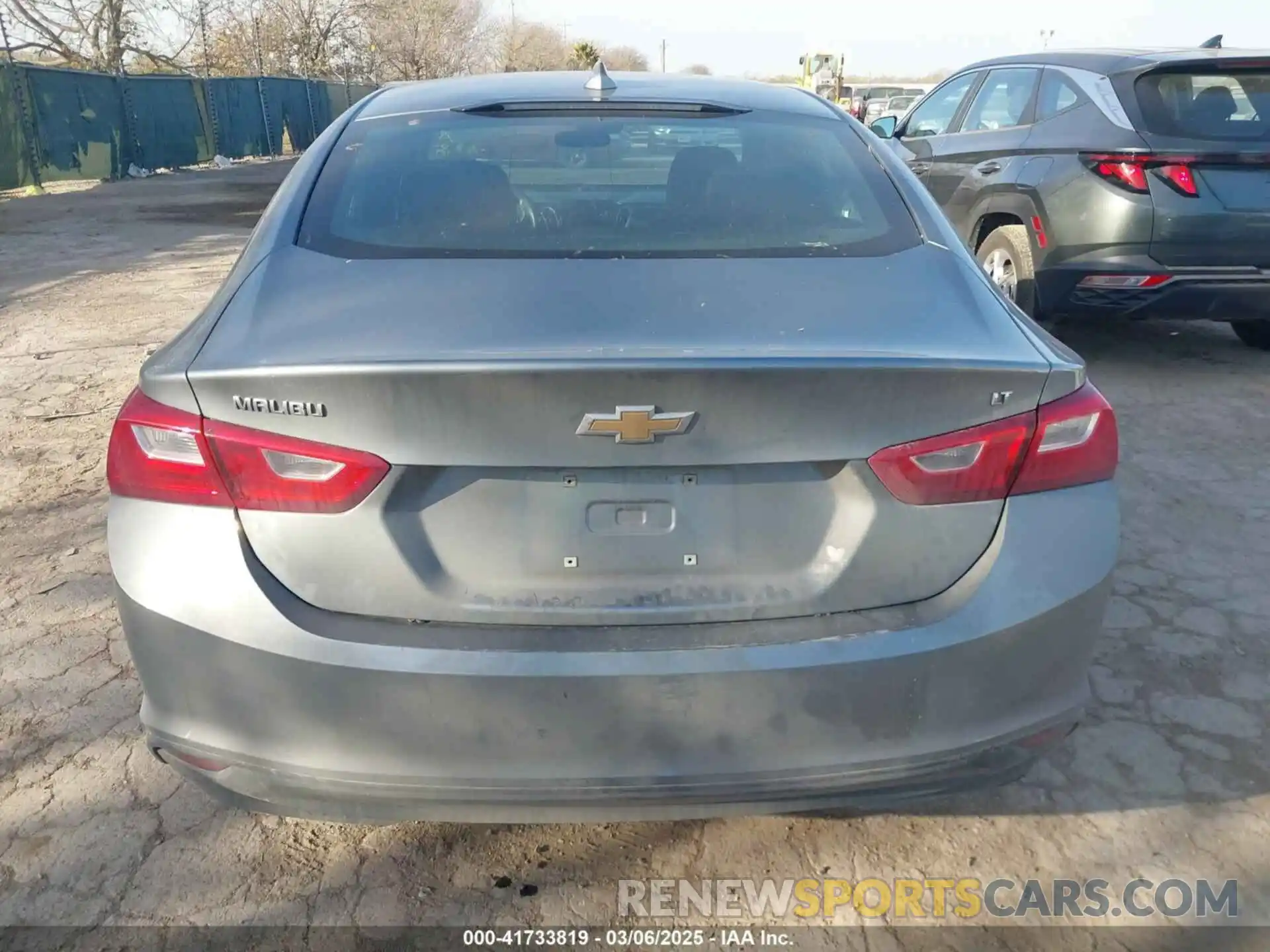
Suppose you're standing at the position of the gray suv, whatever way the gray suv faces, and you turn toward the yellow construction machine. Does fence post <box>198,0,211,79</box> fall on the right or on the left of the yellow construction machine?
left

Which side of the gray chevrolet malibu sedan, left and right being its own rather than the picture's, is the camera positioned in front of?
back

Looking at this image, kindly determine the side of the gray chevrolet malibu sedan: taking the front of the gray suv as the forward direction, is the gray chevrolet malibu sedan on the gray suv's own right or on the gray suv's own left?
on the gray suv's own left

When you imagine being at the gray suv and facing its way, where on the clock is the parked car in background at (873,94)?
The parked car in background is roughly at 1 o'clock from the gray suv.

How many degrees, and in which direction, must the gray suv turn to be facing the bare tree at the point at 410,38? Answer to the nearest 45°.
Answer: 0° — it already faces it

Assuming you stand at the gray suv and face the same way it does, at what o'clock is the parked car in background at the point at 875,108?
The parked car in background is roughly at 1 o'clock from the gray suv.

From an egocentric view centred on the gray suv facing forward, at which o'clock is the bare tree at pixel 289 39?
The bare tree is roughly at 12 o'clock from the gray suv.

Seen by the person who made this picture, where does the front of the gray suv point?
facing away from the viewer and to the left of the viewer
